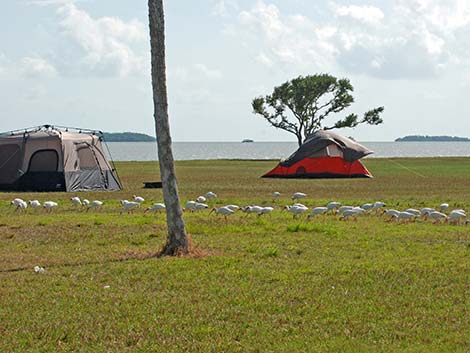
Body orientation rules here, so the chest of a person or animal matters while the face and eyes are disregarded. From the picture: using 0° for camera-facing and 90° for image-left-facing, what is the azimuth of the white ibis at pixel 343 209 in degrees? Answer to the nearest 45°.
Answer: approximately 90°

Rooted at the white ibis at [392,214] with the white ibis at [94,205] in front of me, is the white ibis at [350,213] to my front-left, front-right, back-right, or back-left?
front-left

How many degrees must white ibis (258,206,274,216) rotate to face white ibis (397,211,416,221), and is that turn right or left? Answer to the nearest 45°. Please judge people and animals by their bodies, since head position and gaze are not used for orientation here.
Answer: approximately 180°

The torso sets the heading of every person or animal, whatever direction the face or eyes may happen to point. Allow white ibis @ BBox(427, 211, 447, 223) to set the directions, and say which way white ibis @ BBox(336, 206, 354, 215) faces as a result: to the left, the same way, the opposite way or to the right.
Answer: the same way

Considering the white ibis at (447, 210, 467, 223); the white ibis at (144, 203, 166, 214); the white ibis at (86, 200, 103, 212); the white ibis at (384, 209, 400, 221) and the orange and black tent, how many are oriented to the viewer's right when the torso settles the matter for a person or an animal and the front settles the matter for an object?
1

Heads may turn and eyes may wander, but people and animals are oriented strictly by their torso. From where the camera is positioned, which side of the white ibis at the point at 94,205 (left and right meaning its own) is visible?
left

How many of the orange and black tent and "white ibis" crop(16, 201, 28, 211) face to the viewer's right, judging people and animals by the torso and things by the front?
1

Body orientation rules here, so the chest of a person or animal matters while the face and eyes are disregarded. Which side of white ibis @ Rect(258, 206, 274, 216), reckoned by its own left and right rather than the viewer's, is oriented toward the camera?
left

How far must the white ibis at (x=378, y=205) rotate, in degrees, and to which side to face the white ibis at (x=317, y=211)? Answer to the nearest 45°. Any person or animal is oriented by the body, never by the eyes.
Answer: approximately 45° to its left

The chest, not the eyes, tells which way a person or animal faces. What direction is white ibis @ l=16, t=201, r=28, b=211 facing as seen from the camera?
to the viewer's left

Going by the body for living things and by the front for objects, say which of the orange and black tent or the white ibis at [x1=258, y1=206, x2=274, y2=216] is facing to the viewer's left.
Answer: the white ibis

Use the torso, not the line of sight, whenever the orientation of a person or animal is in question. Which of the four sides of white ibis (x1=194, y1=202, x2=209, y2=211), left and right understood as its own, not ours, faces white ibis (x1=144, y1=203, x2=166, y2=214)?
front

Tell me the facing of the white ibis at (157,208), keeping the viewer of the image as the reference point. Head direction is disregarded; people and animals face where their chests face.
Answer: facing to the left of the viewer

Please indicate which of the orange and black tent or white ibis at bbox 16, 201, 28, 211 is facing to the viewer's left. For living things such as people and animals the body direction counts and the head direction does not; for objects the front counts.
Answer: the white ibis

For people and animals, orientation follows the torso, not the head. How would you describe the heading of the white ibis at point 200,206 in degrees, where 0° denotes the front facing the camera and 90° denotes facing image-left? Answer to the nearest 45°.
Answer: approximately 90°

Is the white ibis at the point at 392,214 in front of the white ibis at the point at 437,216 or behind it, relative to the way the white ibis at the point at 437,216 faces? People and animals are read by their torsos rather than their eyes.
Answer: in front
